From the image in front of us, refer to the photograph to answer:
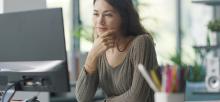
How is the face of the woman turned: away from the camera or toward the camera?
toward the camera

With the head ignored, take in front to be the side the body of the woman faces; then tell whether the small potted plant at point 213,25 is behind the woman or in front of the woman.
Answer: behind

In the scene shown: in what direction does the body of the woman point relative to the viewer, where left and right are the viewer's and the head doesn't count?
facing the viewer and to the left of the viewer

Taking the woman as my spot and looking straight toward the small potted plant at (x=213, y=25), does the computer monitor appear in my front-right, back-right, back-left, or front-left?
back-left

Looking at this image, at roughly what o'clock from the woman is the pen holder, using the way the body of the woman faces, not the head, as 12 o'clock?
The pen holder is roughly at 10 o'clock from the woman.

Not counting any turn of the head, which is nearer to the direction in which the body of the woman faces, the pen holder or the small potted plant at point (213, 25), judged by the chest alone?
the pen holder
